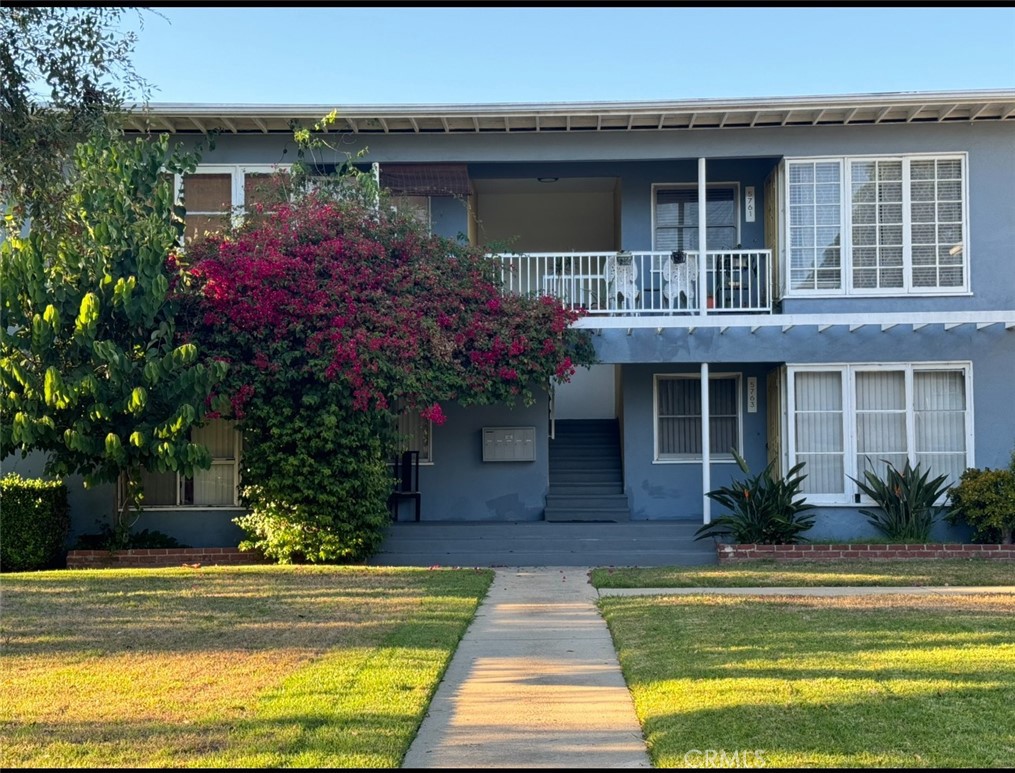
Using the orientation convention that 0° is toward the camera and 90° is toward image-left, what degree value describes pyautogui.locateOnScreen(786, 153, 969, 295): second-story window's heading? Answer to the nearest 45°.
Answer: approximately 0°

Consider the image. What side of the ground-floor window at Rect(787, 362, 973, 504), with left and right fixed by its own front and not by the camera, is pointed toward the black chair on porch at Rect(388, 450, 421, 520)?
right

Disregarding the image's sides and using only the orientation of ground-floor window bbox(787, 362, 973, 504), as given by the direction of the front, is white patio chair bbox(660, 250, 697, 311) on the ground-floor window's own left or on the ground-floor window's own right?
on the ground-floor window's own right

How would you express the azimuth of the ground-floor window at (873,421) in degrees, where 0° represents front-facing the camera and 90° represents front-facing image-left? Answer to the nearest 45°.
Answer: approximately 0°

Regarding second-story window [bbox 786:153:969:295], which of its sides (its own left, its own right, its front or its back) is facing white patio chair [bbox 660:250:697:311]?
right

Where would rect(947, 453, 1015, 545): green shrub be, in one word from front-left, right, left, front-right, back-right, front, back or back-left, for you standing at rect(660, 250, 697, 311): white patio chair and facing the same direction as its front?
left

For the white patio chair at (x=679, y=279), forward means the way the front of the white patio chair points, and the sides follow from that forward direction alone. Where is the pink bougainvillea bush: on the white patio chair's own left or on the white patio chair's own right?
on the white patio chair's own right

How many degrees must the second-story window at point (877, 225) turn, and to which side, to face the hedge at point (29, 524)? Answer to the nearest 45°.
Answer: approximately 45° to its right

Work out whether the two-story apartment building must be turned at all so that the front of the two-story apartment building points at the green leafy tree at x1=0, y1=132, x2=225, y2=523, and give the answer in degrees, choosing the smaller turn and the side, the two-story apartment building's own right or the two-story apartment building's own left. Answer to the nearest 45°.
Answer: approximately 90° to the two-story apartment building's own right

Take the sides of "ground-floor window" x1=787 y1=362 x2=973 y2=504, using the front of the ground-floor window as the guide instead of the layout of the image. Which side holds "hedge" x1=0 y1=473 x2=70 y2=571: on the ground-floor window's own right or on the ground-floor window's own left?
on the ground-floor window's own right
